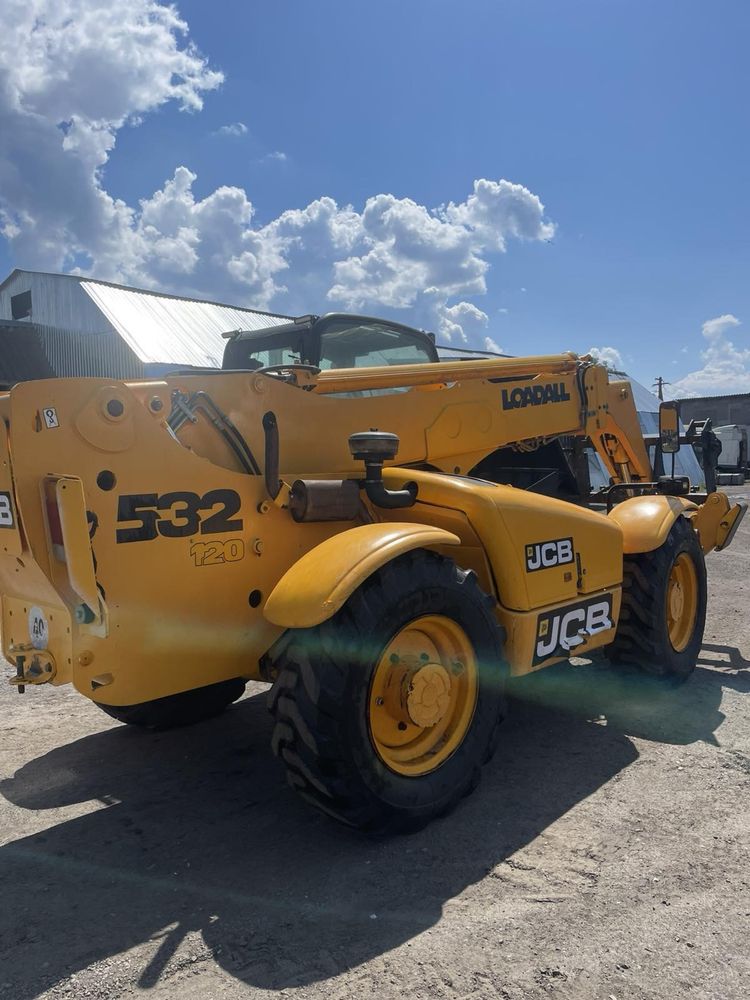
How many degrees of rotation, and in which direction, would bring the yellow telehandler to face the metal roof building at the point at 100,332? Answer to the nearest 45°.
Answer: approximately 45° to its left

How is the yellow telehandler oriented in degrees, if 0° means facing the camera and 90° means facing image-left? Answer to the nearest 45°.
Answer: approximately 225°
